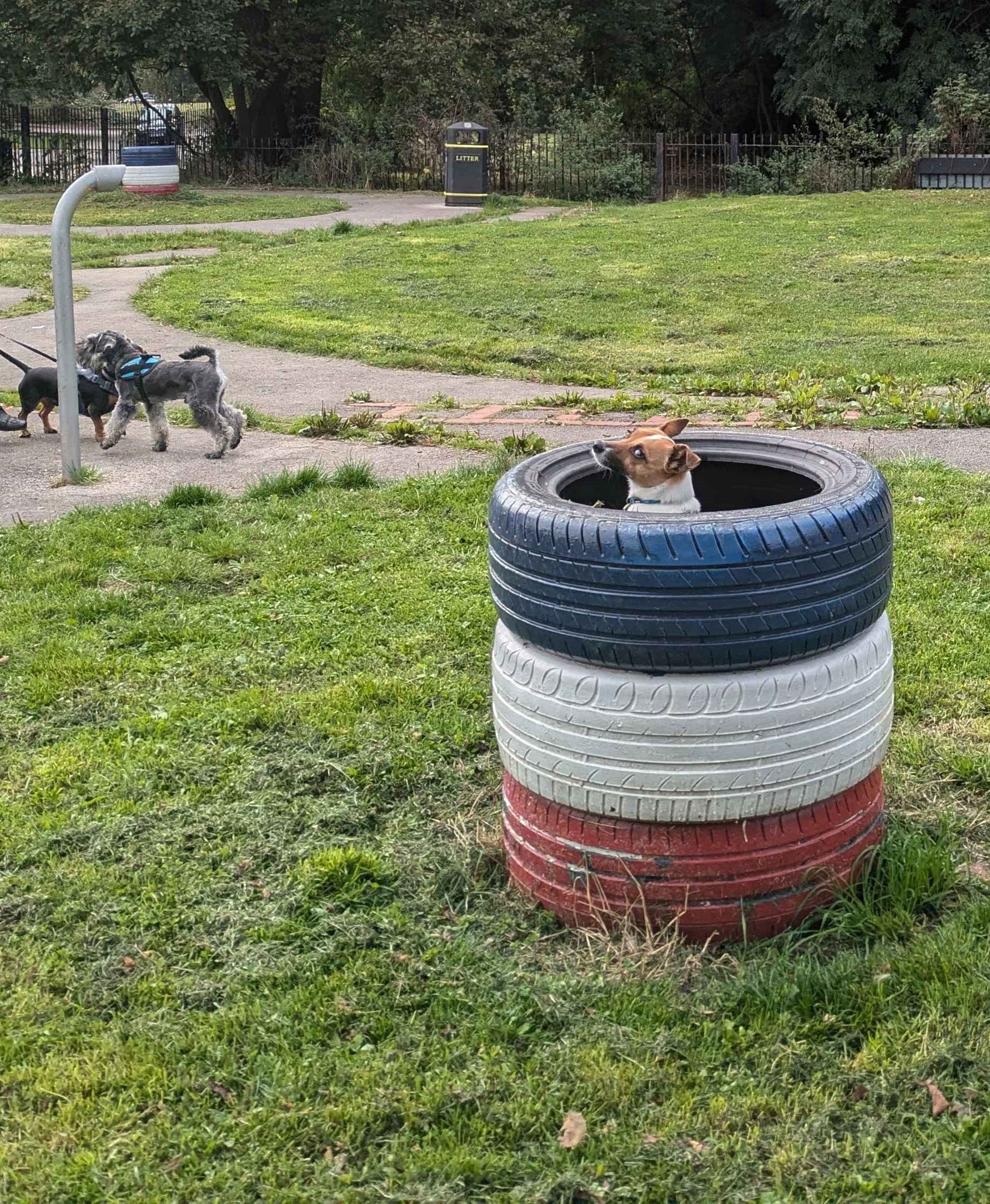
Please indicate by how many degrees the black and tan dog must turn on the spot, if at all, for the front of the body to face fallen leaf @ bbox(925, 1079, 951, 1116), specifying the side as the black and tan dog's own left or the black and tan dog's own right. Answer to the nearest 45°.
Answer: approximately 90° to the black and tan dog's own right

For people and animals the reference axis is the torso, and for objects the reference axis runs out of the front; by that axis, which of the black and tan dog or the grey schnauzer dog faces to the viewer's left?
the grey schnauzer dog

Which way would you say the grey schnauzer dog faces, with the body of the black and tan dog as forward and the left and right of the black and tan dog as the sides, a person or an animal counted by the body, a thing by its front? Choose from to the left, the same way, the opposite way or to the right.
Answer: the opposite way

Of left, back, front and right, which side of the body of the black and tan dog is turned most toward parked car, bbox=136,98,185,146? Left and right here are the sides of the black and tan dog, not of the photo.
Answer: left

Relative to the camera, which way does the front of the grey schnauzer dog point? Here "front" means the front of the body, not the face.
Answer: to the viewer's left

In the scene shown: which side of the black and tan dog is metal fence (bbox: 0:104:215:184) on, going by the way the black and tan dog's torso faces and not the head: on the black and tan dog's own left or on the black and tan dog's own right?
on the black and tan dog's own left

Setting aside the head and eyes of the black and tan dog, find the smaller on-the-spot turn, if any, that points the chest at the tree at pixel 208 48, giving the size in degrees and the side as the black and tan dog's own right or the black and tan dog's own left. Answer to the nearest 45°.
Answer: approximately 90° to the black and tan dog's own left

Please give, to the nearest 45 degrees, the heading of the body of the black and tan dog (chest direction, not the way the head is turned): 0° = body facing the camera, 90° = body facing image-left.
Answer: approximately 270°
